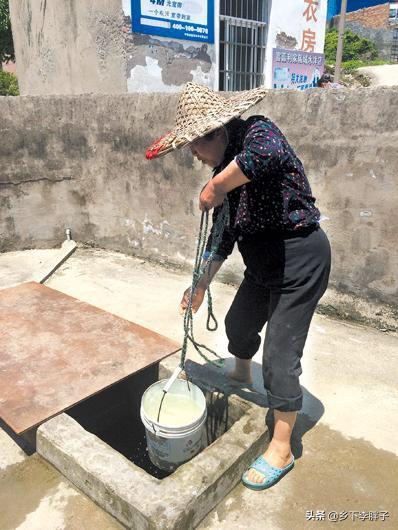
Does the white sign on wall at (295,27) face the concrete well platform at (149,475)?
yes

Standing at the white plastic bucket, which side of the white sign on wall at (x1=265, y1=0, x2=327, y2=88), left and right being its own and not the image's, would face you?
front

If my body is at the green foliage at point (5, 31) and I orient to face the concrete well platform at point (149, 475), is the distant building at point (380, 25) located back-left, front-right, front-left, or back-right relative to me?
back-left

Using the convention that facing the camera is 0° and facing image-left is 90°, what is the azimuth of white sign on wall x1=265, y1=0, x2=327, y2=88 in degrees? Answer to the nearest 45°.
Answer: approximately 0°

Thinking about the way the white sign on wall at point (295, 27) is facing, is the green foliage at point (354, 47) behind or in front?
behind

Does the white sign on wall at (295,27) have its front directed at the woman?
yes

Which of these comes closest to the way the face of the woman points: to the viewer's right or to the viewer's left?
to the viewer's left

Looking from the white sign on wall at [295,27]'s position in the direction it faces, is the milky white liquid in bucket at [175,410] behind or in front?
in front

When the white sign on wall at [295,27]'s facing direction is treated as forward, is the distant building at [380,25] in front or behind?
behind

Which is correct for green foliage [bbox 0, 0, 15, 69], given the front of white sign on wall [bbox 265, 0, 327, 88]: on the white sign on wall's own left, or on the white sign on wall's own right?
on the white sign on wall's own right

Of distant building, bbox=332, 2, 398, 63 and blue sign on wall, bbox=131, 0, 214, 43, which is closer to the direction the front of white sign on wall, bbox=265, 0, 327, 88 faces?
the blue sign on wall

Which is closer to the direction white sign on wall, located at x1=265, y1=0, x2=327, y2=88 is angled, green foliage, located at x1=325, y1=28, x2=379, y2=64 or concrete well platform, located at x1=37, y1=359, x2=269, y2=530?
the concrete well platform

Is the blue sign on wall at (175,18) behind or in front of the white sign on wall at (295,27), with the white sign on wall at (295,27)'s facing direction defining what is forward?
in front
